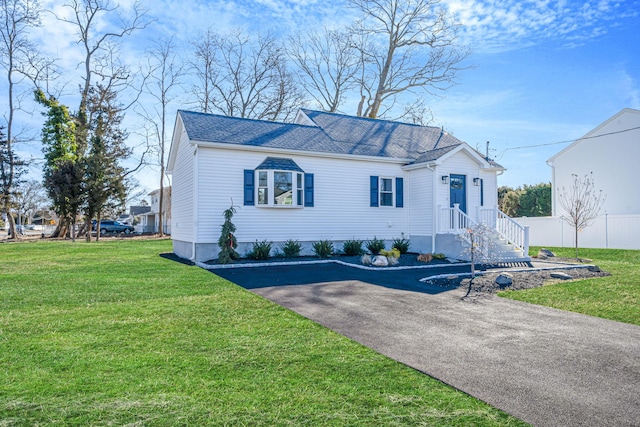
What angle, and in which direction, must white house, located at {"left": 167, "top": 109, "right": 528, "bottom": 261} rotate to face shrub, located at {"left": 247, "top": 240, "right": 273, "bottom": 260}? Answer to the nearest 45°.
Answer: approximately 90° to its right

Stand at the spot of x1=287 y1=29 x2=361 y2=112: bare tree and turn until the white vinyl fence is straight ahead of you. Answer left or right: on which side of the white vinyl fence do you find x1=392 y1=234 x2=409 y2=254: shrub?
right

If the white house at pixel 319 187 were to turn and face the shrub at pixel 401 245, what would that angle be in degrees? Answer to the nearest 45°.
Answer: approximately 45° to its left

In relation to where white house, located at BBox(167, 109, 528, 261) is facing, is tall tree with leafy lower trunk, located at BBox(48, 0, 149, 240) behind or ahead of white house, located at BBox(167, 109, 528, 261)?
behind

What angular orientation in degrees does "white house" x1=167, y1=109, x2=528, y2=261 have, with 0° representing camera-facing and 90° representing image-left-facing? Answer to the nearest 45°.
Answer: approximately 315°
